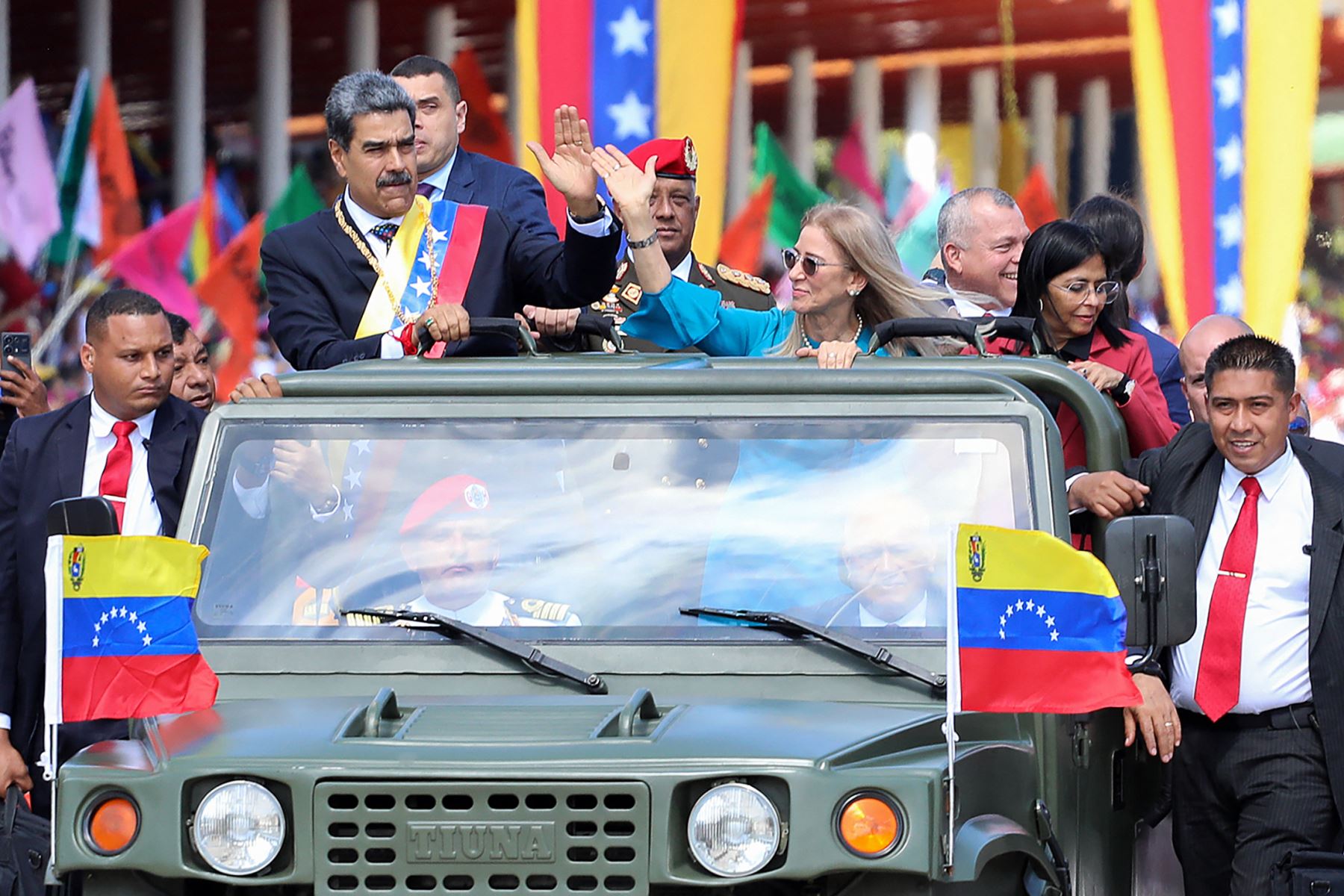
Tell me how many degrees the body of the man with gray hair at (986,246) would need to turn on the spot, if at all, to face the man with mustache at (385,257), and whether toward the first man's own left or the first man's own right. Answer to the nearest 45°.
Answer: approximately 90° to the first man's own right

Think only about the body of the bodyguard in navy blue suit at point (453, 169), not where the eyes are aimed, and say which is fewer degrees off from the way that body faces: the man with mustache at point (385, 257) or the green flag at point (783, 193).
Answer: the man with mustache

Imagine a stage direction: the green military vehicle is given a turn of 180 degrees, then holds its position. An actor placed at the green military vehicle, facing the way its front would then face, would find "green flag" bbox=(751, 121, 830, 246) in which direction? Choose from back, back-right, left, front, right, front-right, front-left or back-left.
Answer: front

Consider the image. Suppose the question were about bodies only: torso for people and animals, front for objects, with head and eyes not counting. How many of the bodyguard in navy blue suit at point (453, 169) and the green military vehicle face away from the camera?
0

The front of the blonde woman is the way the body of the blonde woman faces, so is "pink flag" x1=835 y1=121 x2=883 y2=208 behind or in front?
behind

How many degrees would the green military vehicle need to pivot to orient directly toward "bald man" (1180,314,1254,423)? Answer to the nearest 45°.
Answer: approximately 135° to its left

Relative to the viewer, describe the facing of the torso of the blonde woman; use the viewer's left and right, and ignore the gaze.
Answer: facing the viewer and to the left of the viewer

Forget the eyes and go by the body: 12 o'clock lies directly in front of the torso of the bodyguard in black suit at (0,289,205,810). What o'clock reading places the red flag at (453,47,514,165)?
The red flag is roughly at 8 o'clock from the bodyguard in black suit.

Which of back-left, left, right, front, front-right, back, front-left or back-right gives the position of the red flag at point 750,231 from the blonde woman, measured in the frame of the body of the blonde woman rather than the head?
back-right

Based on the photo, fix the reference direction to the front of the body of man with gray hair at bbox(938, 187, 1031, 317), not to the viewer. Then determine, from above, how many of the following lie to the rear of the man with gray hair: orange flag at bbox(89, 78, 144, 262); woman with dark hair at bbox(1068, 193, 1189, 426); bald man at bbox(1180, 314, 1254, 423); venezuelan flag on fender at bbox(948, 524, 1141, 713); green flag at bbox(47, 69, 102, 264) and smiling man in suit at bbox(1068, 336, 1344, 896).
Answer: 2

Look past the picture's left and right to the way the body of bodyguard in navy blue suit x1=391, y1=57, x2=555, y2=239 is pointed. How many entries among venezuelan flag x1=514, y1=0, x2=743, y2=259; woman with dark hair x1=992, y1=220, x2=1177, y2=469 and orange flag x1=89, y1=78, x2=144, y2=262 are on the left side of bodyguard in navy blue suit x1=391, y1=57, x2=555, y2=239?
1
